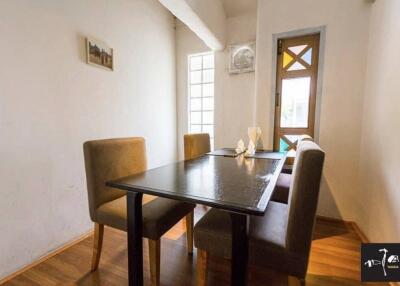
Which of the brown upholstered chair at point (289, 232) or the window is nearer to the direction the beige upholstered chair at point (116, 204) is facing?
the brown upholstered chair

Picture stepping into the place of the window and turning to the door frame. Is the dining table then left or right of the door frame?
right

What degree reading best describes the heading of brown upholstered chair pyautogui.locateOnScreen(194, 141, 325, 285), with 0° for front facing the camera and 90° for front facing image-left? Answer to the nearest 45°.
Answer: approximately 90°

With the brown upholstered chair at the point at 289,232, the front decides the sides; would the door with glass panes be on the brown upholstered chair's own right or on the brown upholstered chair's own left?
on the brown upholstered chair's own right

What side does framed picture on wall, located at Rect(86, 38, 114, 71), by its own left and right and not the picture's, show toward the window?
left

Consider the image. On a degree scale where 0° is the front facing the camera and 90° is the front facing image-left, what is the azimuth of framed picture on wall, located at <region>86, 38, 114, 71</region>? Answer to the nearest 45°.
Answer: approximately 315°

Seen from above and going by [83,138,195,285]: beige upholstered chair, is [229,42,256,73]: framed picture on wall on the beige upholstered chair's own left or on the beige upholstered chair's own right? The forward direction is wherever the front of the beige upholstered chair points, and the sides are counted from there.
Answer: on the beige upholstered chair's own left

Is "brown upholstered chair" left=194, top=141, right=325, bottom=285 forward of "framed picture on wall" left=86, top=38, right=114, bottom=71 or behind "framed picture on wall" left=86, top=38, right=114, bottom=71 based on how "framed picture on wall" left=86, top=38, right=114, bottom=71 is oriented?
forward

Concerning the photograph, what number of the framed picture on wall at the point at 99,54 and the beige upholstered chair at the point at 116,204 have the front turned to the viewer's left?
0

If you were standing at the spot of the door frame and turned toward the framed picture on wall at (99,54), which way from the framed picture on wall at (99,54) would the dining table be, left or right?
left

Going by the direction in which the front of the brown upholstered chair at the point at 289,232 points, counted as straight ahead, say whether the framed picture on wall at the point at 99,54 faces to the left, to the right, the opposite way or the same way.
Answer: the opposite way
